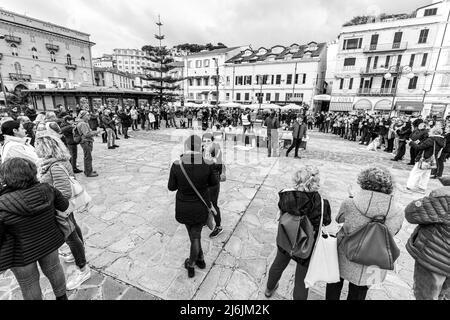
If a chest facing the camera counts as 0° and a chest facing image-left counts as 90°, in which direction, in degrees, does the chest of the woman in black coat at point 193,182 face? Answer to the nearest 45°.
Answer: approximately 180°

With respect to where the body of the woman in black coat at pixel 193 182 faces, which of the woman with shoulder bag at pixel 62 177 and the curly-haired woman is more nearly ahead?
the woman with shoulder bag

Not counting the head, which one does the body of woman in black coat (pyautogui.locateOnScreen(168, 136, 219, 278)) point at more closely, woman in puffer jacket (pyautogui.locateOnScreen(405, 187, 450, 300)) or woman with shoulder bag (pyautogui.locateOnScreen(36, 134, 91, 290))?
the woman with shoulder bag

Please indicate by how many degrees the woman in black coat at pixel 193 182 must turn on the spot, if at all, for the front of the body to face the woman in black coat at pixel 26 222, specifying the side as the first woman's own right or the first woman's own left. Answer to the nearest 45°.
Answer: approximately 90° to the first woman's own left

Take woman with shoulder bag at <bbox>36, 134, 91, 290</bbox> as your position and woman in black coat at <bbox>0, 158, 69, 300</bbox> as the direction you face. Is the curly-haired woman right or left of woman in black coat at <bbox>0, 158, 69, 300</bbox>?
left

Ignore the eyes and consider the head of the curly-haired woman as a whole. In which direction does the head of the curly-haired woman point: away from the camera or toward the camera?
away from the camera

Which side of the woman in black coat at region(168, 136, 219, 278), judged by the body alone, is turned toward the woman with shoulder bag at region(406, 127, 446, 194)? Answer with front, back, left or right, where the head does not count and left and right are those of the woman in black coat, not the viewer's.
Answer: right

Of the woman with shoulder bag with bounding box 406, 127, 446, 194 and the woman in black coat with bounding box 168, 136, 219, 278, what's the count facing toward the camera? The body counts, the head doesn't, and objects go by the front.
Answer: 0

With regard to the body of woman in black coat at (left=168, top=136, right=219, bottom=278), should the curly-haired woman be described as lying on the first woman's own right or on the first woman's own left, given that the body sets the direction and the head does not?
on the first woman's own right

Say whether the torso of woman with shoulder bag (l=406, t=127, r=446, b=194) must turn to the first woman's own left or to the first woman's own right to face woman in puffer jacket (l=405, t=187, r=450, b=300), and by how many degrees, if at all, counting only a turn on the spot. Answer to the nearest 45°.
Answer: approximately 135° to the first woman's own left
